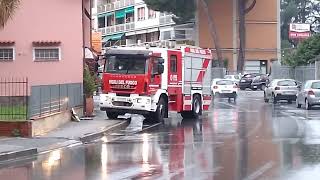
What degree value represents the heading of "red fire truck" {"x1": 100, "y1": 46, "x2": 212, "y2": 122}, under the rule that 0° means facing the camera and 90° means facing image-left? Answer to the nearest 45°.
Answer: approximately 45°

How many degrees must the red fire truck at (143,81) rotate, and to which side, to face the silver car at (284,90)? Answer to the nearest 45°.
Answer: approximately 180°

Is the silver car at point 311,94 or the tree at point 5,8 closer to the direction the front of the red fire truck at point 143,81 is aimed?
the tree

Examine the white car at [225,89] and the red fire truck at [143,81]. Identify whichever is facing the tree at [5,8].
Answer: the red fire truck
